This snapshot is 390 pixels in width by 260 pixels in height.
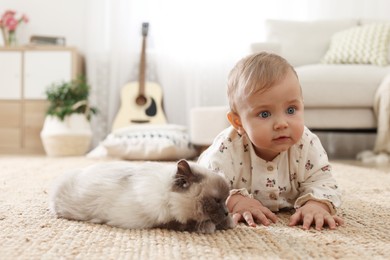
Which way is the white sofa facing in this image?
toward the camera

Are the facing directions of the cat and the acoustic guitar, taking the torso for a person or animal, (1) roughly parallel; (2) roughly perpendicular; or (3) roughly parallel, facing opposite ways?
roughly perpendicular

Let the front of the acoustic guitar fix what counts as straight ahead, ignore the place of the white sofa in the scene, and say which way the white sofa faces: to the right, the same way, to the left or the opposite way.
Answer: the same way

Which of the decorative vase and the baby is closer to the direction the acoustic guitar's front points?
the baby

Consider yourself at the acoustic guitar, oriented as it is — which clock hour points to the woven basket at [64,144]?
The woven basket is roughly at 2 o'clock from the acoustic guitar.

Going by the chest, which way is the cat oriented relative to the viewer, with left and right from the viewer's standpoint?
facing to the right of the viewer

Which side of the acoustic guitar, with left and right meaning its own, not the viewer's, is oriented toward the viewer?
front

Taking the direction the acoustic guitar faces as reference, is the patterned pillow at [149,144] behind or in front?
in front

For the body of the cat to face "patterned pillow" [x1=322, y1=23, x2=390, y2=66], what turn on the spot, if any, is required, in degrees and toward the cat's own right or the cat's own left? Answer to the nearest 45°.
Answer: approximately 45° to the cat's own left

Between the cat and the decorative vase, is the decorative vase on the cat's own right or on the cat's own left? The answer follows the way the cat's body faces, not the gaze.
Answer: on the cat's own left

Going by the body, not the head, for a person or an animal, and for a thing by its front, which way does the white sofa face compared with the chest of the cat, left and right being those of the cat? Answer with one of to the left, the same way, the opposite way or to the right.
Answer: to the right

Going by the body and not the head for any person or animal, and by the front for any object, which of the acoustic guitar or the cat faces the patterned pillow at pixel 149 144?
the acoustic guitar

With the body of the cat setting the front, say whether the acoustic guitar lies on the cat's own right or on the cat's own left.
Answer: on the cat's own left

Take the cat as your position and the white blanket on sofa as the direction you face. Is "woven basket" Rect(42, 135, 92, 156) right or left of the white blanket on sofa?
left

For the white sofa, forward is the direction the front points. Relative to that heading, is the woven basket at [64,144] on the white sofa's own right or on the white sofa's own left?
on the white sofa's own right
